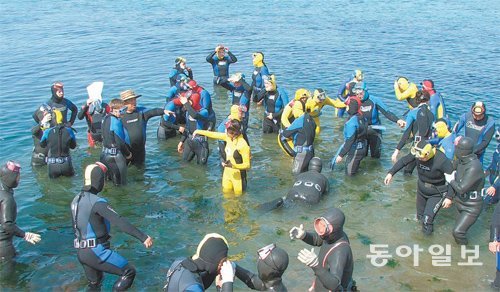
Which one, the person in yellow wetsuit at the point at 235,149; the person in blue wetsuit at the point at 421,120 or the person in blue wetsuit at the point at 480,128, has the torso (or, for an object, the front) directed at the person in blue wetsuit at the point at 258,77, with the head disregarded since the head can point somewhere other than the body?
the person in blue wetsuit at the point at 421,120

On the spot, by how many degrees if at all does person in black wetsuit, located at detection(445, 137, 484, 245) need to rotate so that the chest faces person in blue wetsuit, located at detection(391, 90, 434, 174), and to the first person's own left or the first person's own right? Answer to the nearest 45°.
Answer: approximately 90° to the first person's own right

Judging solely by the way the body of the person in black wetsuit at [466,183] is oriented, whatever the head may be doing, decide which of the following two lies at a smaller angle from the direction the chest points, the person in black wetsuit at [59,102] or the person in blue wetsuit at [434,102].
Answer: the person in black wetsuit

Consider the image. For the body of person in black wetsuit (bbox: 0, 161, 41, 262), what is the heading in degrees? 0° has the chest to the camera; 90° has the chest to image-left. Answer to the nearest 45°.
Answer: approximately 270°

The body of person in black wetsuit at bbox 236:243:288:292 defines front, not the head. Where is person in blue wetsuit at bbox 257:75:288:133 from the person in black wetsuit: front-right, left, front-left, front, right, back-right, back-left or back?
front-right

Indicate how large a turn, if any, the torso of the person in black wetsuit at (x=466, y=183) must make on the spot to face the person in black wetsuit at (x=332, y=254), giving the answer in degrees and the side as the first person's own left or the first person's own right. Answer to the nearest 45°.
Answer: approximately 45° to the first person's own left
